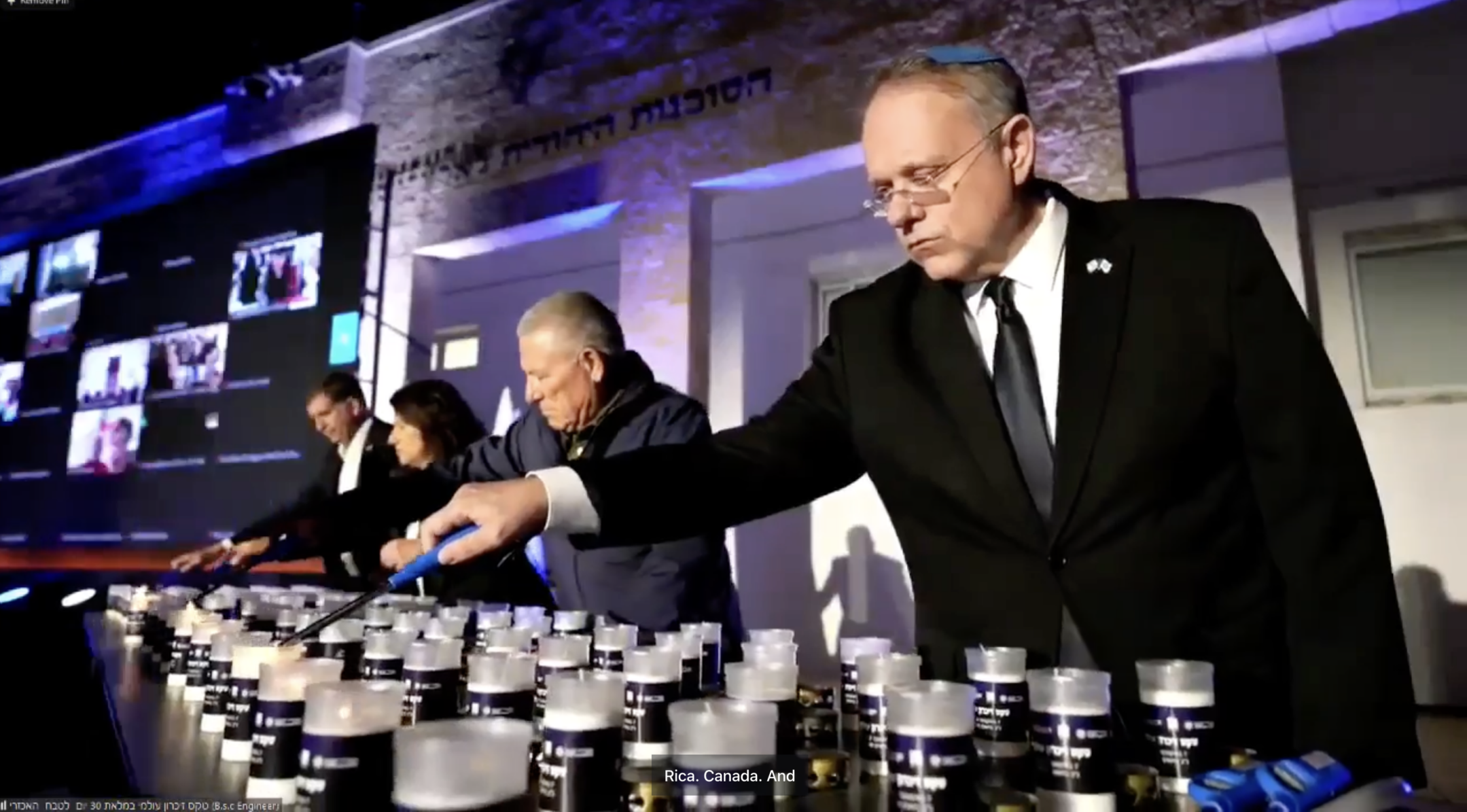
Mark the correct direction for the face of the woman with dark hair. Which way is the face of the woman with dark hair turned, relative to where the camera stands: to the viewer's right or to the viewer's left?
to the viewer's left

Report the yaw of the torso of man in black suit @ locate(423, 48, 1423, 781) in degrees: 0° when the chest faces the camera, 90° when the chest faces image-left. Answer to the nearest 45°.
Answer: approximately 45°

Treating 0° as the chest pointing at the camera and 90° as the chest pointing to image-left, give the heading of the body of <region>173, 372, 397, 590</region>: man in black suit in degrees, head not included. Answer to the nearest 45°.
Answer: approximately 45°

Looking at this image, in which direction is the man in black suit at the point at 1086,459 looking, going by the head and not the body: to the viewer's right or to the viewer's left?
to the viewer's left

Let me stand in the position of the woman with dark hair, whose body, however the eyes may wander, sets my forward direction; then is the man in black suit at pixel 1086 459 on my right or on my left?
on my left

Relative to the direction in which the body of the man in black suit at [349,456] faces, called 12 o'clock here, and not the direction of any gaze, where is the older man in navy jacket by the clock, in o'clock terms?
The older man in navy jacket is roughly at 10 o'clock from the man in black suit.

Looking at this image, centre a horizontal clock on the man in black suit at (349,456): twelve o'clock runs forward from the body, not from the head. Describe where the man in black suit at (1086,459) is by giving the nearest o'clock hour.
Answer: the man in black suit at (1086,459) is roughly at 10 o'clock from the man in black suit at (349,456).

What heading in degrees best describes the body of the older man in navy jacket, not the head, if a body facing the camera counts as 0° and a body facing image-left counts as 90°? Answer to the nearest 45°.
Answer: approximately 45°

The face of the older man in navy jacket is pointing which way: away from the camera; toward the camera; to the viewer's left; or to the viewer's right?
to the viewer's left

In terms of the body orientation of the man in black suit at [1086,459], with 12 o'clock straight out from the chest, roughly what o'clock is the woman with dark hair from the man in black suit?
The woman with dark hair is roughly at 3 o'clock from the man in black suit.

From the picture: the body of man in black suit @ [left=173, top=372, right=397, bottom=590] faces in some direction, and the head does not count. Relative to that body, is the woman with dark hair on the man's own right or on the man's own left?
on the man's own left

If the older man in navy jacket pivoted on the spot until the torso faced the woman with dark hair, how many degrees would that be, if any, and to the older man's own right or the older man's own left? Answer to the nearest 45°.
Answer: approximately 90° to the older man's own right

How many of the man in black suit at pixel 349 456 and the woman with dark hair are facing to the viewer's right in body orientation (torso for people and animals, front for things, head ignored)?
0

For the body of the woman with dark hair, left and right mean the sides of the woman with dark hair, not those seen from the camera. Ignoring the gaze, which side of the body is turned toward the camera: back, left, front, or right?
left
